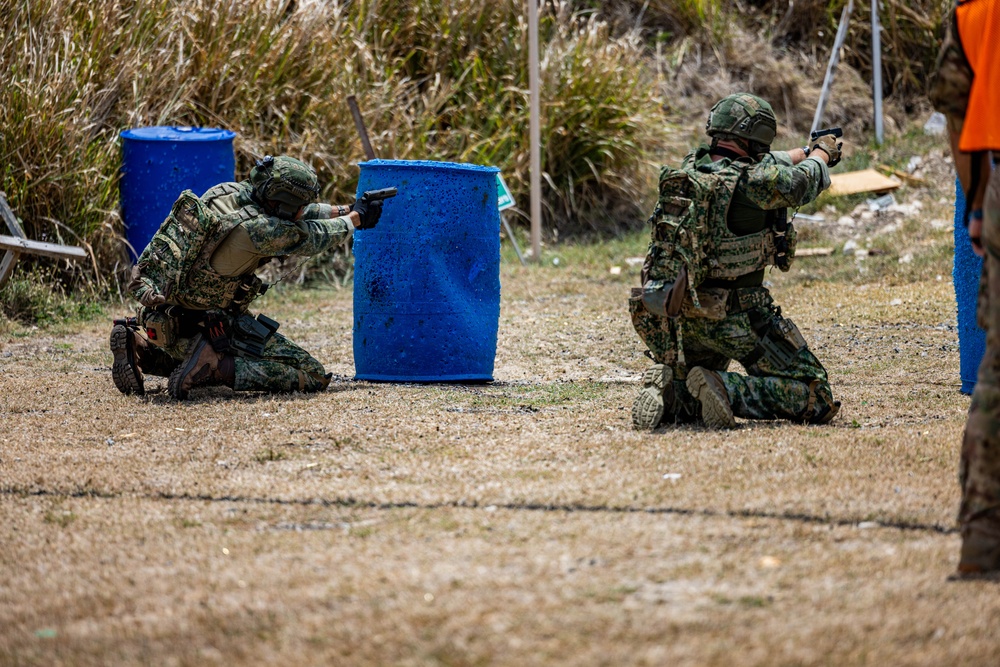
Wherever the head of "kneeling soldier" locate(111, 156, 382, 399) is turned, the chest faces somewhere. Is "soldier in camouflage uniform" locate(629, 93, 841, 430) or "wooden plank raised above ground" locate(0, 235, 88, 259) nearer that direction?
the soldier in camouflage uniform

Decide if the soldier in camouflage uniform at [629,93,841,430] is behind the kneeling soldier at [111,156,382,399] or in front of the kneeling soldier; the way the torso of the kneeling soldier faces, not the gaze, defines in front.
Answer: in front

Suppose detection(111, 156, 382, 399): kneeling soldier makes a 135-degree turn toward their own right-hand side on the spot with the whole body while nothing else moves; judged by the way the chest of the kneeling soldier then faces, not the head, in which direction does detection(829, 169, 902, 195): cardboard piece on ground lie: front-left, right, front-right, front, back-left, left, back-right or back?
back

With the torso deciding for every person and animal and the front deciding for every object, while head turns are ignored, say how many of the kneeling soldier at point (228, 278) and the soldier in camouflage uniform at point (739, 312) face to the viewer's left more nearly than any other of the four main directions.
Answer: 0

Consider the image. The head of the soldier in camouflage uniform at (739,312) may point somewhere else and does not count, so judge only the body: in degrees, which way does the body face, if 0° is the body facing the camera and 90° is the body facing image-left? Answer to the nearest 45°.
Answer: approximately 225°

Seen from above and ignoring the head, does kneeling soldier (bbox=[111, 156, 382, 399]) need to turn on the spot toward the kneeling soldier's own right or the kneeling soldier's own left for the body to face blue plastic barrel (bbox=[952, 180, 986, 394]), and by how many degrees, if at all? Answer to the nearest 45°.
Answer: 0° — they already face it

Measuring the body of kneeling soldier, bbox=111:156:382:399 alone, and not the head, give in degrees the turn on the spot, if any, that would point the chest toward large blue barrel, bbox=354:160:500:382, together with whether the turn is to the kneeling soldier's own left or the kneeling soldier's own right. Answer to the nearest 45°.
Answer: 0° — they already face it

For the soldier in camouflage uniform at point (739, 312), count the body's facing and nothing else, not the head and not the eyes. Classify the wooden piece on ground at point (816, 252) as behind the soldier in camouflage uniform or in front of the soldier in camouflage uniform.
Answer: in front

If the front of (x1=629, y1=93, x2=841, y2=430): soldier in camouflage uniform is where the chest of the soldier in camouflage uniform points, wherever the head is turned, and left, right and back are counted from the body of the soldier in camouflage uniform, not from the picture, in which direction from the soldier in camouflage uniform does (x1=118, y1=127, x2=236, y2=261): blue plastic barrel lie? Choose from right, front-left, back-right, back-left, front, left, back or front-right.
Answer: left

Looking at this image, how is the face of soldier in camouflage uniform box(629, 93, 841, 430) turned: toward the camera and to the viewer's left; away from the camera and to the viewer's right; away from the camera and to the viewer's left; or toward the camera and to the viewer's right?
away from the camera and to the viewer's right

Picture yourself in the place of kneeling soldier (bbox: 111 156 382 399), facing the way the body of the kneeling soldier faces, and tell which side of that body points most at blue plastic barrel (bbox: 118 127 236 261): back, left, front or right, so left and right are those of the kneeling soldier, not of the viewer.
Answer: left

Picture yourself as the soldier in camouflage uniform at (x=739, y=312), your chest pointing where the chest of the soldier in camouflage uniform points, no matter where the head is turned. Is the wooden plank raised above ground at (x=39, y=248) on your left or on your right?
on your left

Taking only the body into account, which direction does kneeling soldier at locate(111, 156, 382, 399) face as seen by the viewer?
to the viewer's right
